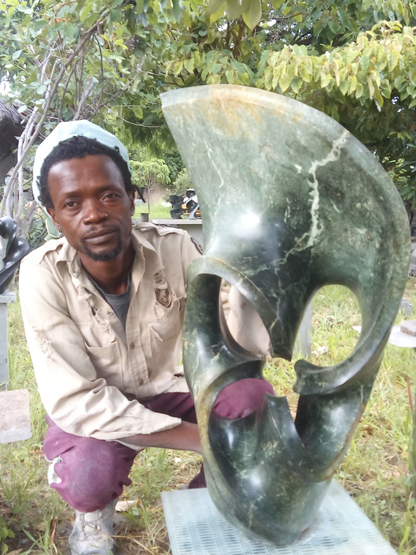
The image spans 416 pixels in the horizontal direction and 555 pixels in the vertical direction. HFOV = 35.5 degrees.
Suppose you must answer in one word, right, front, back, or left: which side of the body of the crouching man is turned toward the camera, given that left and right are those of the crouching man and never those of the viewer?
front

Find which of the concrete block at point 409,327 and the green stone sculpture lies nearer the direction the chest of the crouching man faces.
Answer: the green stone sculpture

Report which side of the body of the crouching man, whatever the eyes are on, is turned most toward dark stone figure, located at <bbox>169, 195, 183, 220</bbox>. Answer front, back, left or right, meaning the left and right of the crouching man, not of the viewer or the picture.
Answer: back

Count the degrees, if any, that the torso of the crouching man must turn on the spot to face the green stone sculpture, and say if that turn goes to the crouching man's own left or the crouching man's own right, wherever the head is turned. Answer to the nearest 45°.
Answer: approximately 45° to the crouching man's own left

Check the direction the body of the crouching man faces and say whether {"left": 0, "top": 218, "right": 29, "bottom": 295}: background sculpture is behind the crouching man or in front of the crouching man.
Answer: behind

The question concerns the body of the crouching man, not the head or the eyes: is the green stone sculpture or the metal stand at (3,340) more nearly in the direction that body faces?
the green stone sculpture

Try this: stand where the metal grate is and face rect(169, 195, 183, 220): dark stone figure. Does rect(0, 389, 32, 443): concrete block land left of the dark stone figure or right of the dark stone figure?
left

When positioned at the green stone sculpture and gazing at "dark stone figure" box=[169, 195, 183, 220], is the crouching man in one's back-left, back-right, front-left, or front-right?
front-left

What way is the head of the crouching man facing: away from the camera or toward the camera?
toward the camera

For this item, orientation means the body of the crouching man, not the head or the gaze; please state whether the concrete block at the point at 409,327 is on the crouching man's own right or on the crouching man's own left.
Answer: on the crouching man's own left
